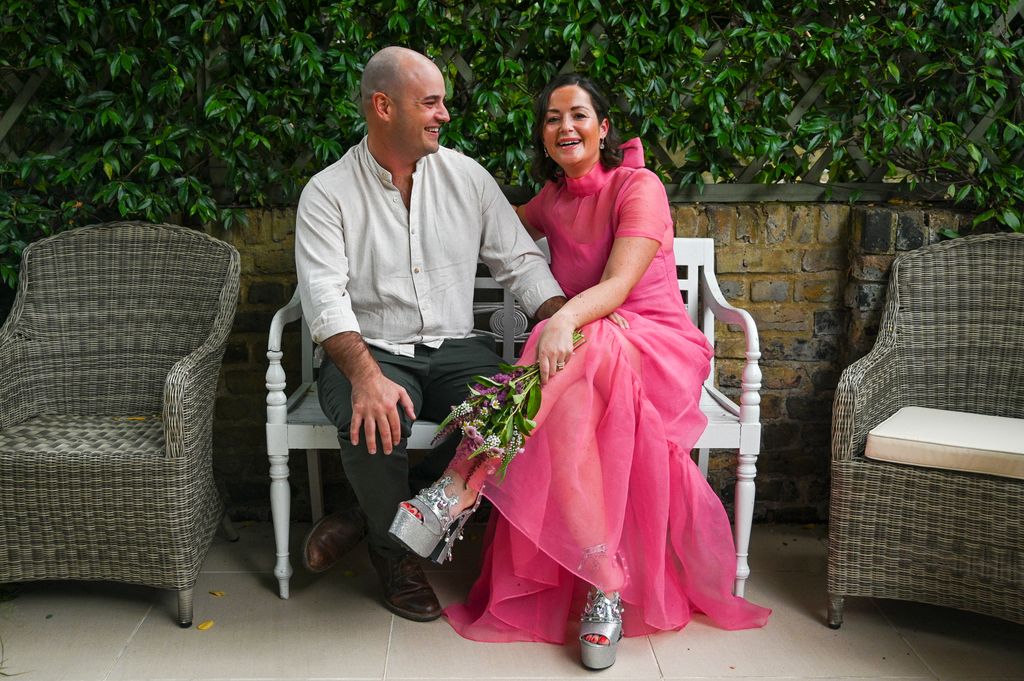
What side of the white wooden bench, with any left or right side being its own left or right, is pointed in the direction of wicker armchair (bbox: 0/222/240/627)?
right

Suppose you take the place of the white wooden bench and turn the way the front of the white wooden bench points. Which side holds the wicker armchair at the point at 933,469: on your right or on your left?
on your left

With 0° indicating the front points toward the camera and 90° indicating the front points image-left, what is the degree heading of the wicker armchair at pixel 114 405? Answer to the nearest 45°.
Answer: approximately 45°

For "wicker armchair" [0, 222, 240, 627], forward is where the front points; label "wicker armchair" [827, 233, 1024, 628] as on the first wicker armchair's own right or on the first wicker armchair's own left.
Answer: on the first wicker armchair's own left

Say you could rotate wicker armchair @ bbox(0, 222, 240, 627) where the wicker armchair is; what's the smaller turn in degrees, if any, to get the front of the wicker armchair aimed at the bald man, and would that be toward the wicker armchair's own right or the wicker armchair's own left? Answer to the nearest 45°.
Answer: approximately 90° to the wicker armchair's own left

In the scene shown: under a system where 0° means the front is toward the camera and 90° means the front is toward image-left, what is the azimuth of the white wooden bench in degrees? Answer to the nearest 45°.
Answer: approximately 0°
